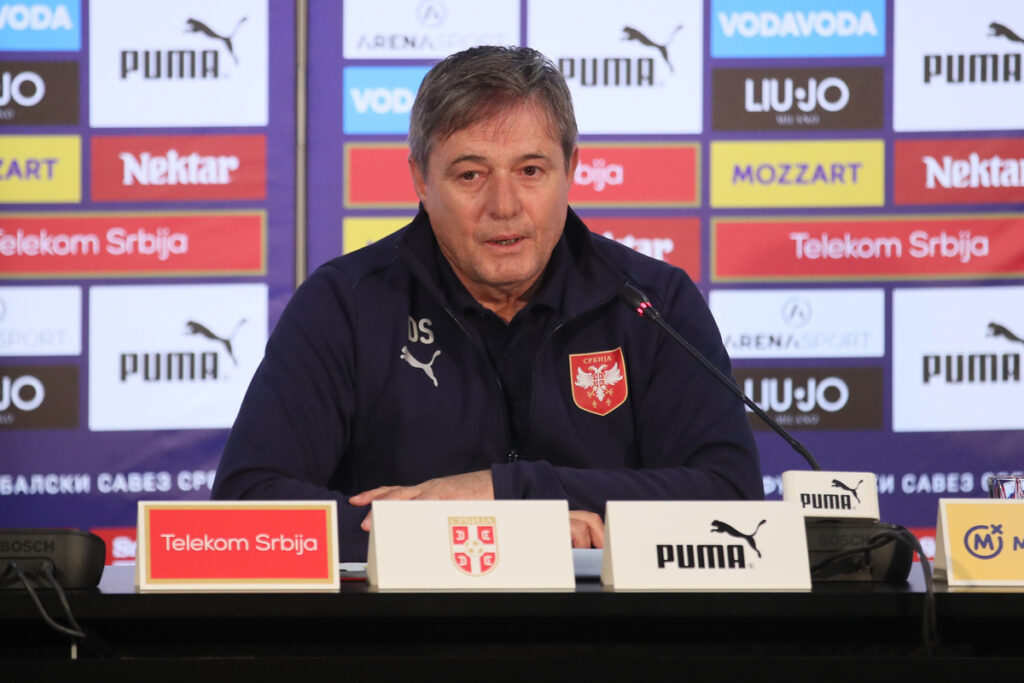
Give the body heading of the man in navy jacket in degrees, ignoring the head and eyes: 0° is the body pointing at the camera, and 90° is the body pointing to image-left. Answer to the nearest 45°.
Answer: approximately 0°

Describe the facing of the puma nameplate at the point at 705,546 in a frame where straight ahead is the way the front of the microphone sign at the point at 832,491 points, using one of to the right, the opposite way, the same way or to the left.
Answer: the same way

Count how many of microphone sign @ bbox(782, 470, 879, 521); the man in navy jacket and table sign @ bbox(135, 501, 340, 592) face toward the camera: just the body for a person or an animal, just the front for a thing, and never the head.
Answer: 3

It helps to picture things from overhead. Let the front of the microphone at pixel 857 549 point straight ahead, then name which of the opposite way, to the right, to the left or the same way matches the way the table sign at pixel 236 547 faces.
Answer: the opposite way

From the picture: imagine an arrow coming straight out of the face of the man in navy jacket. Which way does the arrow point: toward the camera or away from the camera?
toward the camera

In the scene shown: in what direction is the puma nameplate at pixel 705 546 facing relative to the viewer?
toward the camera

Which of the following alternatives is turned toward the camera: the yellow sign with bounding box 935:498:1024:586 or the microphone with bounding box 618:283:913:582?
the yellow sign

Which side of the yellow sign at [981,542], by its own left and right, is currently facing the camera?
front

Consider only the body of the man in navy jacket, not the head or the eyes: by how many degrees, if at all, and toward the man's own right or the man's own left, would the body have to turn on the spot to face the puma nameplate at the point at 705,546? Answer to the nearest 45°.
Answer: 0° — they already face it

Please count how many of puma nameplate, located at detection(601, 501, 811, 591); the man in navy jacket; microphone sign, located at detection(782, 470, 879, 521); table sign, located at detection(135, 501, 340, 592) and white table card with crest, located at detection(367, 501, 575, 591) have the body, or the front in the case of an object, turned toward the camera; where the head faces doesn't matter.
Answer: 5

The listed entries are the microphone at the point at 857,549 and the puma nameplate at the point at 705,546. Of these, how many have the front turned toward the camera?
1
